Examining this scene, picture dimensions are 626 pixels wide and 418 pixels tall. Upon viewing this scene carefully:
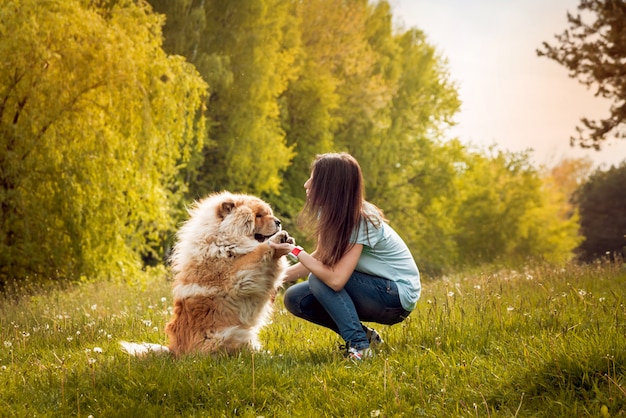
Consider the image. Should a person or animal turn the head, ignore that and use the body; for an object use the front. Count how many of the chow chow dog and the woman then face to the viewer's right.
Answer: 1

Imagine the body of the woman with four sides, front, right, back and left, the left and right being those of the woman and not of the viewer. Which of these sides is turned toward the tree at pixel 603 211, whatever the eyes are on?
right

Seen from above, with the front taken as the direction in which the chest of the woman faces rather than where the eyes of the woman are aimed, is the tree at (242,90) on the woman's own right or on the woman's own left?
on the woman's own right

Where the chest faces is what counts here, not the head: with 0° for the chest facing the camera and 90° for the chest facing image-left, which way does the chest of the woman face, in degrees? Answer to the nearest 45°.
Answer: approximately 90°

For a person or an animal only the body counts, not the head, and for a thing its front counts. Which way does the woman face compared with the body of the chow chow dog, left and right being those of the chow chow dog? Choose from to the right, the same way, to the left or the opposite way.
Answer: the opposite way

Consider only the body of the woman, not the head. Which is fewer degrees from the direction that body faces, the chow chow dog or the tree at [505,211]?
the chow chow dog

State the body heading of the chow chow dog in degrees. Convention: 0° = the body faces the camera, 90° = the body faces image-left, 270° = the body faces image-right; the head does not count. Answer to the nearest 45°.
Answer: approximately 270°

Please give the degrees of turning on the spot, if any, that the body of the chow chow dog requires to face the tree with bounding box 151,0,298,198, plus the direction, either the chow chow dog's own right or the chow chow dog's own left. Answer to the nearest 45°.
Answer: approximately 90° to the chow chow dog's own left

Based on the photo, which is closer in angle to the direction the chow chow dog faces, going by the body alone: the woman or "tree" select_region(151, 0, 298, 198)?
the woman

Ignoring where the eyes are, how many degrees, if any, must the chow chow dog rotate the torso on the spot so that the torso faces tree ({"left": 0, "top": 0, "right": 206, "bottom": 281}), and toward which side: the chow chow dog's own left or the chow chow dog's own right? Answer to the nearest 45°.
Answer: approximately 135° to the chow chow dog's own left

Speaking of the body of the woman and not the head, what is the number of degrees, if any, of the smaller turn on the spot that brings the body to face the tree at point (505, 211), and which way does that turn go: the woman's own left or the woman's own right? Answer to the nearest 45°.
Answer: approximately 90° to the woman's own right
